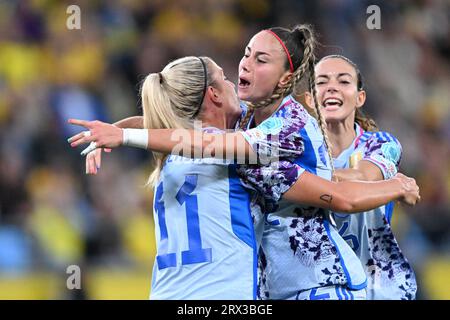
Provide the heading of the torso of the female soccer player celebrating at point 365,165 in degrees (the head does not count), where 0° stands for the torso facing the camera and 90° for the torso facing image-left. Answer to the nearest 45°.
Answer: approximately 45°
